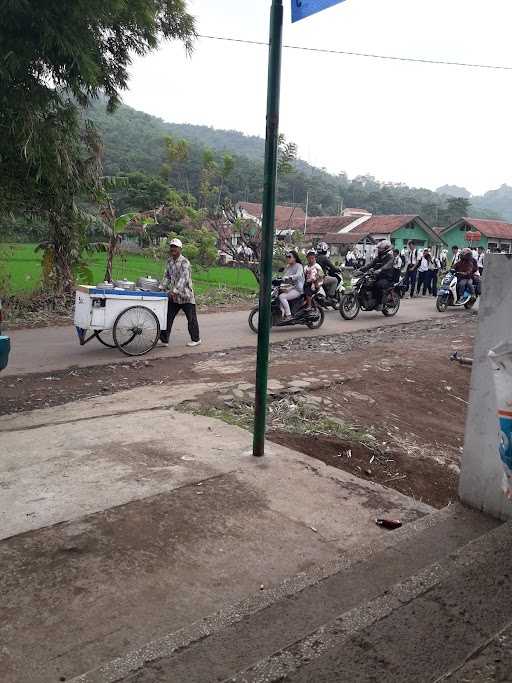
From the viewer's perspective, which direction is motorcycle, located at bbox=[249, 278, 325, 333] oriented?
to the viewer's left

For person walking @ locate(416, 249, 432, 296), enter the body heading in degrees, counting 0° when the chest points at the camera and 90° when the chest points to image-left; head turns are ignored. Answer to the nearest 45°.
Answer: approximately 0°

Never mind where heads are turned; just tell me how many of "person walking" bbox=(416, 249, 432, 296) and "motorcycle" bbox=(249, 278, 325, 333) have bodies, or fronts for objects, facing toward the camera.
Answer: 1

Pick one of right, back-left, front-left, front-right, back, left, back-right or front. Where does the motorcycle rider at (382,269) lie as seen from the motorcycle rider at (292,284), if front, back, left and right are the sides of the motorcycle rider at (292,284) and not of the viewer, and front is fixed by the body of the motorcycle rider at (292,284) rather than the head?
back-right

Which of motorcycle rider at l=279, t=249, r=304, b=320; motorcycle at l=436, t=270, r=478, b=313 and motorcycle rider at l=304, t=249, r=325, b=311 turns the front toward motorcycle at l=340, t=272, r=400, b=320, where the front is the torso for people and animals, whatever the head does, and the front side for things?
the motorcycle at l=436, t=270, r=478, b=313

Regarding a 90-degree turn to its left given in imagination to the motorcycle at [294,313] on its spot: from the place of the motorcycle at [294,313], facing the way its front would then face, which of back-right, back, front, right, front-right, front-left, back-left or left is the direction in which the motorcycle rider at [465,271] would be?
back-left

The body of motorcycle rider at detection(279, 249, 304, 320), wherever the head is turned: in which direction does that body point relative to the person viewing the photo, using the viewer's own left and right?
facing to the left of the viewer

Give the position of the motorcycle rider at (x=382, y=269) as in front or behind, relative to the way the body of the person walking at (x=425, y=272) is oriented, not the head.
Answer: in front

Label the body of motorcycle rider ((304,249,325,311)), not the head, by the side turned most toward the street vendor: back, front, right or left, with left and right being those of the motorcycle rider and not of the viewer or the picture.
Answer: front

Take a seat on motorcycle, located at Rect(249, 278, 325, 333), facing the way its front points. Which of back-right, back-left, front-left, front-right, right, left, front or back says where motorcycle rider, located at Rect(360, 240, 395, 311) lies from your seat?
back-right

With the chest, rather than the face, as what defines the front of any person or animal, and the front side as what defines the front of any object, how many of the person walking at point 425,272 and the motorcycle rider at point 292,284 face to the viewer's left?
1

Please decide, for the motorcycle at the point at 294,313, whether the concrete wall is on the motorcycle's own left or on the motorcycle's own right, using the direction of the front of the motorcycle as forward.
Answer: on the motorcycle's own left

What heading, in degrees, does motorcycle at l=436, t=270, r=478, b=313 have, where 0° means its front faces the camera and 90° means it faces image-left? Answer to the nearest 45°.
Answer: approximately 45°

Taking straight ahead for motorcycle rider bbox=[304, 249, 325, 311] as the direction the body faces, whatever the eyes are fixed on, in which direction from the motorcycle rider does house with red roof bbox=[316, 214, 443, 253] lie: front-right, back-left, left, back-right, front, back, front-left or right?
back-right

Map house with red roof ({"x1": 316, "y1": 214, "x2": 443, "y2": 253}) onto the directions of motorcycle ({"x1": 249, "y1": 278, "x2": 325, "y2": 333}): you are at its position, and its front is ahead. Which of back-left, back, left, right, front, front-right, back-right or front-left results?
right

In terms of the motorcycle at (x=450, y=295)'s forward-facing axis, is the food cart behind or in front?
in front
